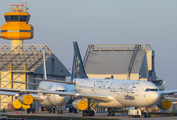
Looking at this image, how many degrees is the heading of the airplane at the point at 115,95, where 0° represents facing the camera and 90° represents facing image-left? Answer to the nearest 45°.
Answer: approximately 315°
